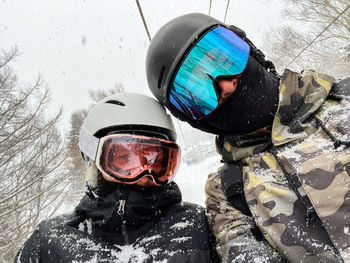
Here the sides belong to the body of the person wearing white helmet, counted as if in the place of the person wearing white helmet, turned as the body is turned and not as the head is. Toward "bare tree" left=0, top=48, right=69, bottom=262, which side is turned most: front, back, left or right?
back

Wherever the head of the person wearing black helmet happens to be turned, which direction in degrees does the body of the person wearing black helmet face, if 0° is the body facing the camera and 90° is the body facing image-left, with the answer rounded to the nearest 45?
approximately 0°

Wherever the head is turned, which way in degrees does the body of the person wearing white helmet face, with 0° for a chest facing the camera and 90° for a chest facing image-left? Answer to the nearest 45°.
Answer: approximately 0°

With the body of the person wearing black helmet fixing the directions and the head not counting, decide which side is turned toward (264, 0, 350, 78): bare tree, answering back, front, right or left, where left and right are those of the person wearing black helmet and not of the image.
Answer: back

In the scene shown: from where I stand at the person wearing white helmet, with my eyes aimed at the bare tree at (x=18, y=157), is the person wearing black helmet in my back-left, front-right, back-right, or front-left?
back-right

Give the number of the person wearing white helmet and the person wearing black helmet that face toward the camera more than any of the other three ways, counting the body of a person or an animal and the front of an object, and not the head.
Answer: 2
